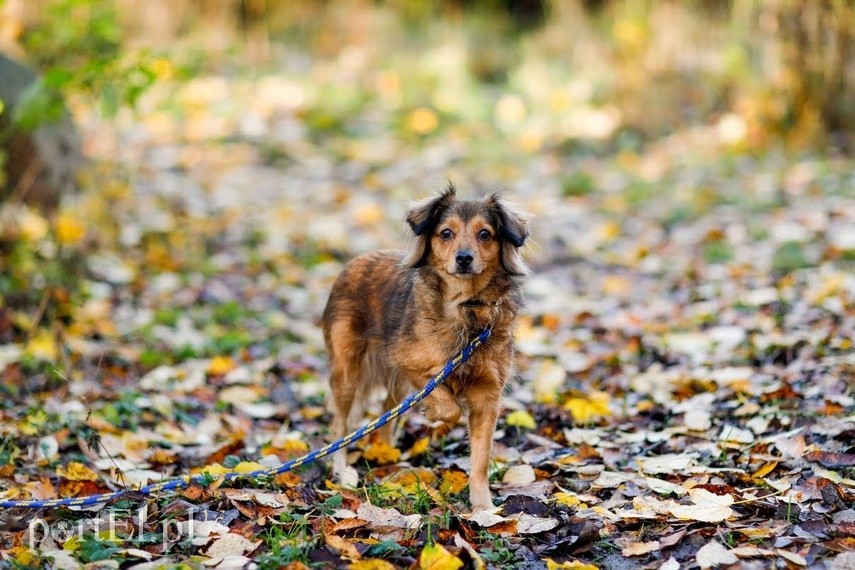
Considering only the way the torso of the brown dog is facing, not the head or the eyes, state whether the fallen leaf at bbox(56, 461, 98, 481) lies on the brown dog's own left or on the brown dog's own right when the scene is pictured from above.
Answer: on the brown dog's own right

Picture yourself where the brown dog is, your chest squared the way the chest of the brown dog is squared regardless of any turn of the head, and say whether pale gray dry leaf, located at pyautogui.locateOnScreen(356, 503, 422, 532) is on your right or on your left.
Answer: on your right

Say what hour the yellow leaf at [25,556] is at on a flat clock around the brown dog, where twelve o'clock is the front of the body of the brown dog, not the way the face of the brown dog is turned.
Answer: The yellow leaf is roughly at 3 o'clock from the brown dog.

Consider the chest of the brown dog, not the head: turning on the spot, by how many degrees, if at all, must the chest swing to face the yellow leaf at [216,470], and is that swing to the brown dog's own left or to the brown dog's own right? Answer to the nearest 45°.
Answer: approximately 135° to the brown dog's own right

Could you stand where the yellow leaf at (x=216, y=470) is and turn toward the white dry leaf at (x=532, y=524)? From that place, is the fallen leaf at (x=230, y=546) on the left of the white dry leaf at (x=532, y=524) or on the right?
right

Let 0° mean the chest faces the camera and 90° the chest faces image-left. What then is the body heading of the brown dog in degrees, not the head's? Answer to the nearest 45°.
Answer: approximately 315°

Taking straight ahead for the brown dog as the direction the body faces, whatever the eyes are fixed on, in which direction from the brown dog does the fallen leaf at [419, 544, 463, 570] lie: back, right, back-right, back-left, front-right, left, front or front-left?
front-right

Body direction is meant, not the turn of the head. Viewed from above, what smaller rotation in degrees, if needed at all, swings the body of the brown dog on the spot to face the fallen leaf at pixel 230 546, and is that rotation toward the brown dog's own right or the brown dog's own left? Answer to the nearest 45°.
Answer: approximately 90° to the brown dog's own right

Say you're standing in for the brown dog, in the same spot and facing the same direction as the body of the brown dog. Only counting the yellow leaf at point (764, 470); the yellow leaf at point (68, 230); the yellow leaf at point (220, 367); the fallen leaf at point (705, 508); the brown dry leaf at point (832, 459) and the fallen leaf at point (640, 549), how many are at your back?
2

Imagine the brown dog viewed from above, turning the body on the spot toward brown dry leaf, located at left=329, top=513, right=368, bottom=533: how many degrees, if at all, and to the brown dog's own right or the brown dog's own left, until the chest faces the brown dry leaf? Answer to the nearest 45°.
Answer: approximately 90° to the brown dog's own right

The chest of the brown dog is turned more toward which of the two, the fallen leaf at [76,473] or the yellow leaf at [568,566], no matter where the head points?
the yellow leaf

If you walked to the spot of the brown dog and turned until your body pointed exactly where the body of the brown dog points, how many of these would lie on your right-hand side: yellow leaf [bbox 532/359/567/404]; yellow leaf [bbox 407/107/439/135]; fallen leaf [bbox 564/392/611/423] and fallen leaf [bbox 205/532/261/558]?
1
